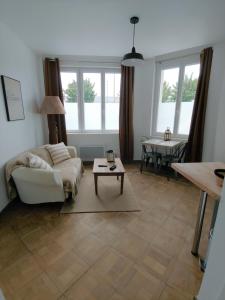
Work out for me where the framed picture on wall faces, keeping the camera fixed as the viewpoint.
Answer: facing the viewer and to the right of the viewer

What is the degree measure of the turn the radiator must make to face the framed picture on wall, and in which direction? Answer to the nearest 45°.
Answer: approximately 45° to its right

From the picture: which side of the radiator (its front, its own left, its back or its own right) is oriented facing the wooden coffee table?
front

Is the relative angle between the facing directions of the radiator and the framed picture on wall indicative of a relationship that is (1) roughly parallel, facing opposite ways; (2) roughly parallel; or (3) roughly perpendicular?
roughly perpendicular

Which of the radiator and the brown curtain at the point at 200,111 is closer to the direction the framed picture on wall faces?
the brown curtain

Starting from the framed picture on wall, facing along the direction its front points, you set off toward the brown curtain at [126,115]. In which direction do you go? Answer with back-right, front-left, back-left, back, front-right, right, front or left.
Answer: front-left

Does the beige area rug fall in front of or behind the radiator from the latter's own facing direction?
in front

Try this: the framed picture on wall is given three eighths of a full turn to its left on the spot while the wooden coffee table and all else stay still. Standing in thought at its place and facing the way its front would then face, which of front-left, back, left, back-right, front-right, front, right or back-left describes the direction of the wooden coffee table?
back-right

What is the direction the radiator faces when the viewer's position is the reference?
facing the viewer

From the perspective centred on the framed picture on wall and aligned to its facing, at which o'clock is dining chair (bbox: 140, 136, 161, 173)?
The dining chair is roughly at 11 o'clock from the framed picture on wall.

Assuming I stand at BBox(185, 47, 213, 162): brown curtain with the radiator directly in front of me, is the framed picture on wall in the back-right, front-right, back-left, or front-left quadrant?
front-left

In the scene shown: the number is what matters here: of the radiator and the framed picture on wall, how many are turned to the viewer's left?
0
